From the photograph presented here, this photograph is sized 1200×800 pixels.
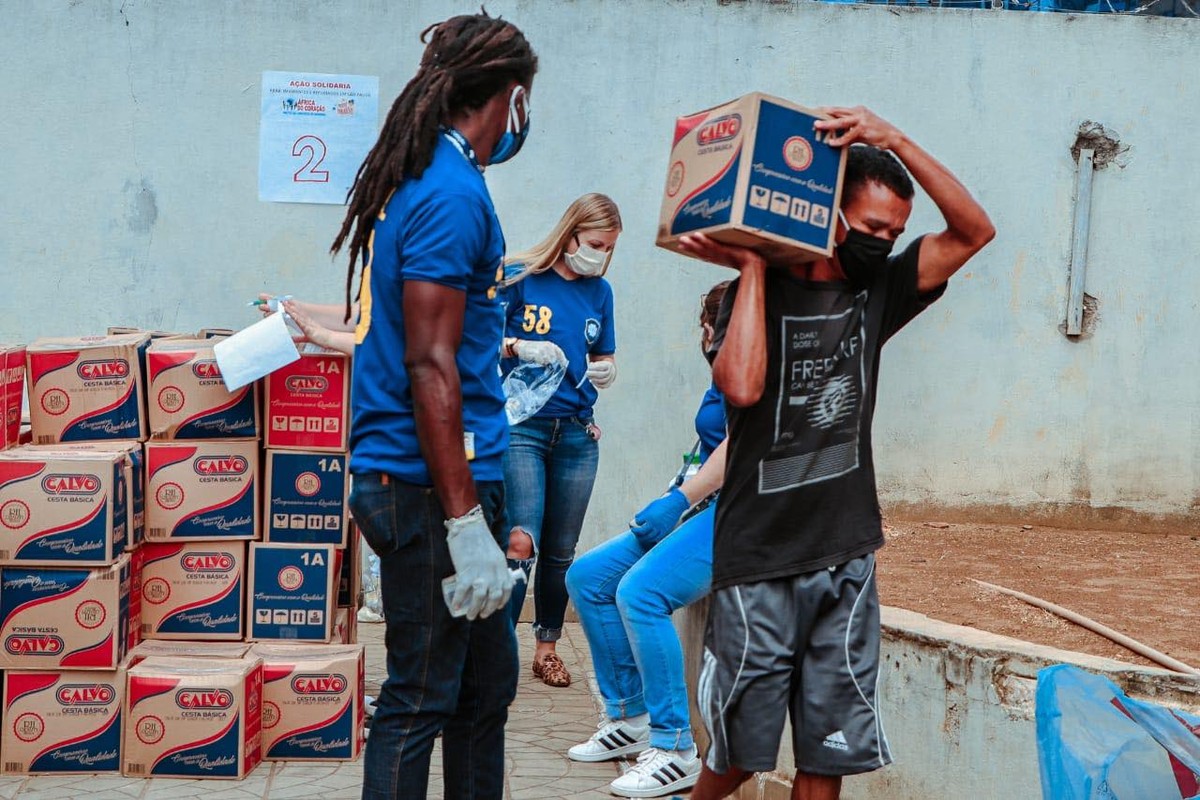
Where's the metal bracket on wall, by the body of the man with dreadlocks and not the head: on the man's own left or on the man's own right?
on the man's own left

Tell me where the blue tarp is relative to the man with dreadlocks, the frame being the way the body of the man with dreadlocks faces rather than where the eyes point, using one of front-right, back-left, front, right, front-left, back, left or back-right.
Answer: front

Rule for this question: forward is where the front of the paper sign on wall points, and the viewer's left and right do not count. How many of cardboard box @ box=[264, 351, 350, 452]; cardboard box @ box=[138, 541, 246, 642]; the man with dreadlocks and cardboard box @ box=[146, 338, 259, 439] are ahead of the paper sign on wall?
4

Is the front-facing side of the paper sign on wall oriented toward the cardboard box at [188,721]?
yes

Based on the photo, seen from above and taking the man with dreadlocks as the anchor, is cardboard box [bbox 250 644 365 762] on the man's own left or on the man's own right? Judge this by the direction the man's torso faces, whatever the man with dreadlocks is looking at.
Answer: on the man's own left

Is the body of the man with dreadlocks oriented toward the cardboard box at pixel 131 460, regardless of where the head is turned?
no

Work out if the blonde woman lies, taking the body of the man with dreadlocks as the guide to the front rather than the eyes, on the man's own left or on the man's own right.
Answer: on the man's own left

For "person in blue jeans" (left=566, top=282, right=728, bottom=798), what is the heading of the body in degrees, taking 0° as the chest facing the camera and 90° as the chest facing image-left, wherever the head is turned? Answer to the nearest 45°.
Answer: approximately 45°

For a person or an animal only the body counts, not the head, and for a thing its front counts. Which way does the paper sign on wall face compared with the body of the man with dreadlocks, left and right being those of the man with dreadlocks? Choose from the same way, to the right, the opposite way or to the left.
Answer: to the right

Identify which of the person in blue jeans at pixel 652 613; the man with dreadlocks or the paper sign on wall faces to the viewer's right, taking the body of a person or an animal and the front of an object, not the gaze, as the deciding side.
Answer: the man with dreadlocks

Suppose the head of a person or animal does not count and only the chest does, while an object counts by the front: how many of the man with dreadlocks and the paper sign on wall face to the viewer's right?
1

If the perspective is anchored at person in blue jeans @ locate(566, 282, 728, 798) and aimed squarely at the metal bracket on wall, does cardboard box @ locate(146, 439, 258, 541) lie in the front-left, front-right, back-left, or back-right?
back-left

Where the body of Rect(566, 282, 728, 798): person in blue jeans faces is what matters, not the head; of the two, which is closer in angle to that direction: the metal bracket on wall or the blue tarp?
the blue tarp

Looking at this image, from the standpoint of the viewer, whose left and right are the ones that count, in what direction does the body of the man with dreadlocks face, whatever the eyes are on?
facing to the right of the viewer

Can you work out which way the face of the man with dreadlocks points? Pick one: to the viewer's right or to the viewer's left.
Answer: to the viewer's right

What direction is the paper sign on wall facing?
toward the camera

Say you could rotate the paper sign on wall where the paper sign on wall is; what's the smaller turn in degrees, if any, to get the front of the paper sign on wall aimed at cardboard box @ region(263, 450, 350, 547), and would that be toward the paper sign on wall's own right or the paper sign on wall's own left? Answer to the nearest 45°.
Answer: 0° — it already faces it
